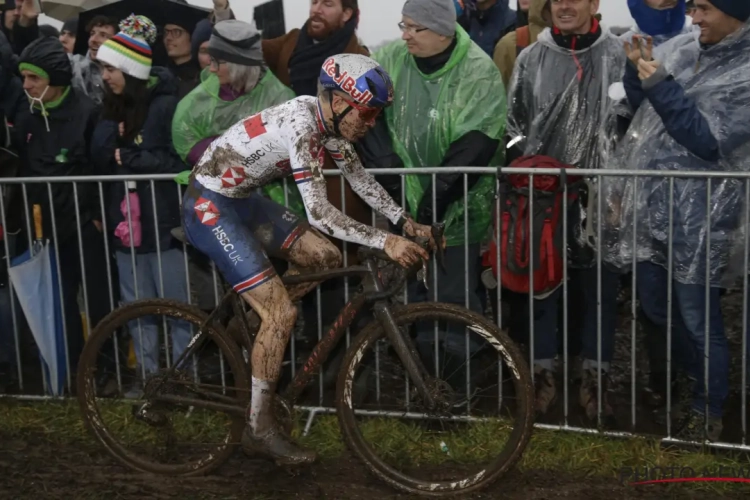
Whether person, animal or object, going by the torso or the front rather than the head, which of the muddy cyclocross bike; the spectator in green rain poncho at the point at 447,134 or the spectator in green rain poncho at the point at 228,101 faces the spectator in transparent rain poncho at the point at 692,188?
the muddy cyclocross bike

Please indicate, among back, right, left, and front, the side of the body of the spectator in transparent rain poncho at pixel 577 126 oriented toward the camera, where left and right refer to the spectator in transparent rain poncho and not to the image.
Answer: front

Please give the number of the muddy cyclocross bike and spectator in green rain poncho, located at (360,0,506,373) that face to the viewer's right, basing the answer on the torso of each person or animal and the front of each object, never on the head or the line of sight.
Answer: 1

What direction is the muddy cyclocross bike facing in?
to the viewer's right

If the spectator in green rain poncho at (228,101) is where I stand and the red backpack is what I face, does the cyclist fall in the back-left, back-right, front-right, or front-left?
front-right

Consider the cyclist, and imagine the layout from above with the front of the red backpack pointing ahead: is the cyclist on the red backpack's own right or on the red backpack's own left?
on the red backpack's own right

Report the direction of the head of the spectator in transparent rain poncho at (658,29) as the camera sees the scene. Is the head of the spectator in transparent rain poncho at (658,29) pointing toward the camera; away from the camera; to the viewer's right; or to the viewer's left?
toward the camera

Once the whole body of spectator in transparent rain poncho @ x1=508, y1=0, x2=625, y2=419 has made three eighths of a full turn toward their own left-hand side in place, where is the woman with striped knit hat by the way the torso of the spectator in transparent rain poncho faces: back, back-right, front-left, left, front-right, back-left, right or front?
back-left

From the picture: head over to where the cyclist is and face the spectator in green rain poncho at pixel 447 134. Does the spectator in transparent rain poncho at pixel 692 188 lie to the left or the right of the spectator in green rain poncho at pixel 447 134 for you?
right

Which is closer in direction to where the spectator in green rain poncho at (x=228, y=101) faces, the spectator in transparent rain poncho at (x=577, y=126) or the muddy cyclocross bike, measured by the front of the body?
the muddy cyclocross bike

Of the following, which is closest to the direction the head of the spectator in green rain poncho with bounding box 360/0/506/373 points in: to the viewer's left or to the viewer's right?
to the viewer's left

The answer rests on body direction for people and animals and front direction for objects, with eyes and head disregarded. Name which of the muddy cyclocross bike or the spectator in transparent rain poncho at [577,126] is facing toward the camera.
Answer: the spectator in transparent rain poncho

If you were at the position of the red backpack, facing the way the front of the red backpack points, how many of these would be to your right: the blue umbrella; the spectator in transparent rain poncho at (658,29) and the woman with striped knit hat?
2

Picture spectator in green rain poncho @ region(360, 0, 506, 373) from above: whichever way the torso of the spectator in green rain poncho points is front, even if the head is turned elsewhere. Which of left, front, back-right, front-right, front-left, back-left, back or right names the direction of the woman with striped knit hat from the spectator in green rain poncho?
front-right

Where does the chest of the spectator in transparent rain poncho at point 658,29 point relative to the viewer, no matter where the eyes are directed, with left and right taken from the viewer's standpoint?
facing the viewer

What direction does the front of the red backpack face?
toward the camera

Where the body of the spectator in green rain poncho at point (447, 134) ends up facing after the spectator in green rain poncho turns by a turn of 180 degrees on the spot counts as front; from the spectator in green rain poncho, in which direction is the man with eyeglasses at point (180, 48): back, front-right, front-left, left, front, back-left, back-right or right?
left

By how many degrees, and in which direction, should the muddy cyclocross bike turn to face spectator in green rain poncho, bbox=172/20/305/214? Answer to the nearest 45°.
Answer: approximately 135° to its left
